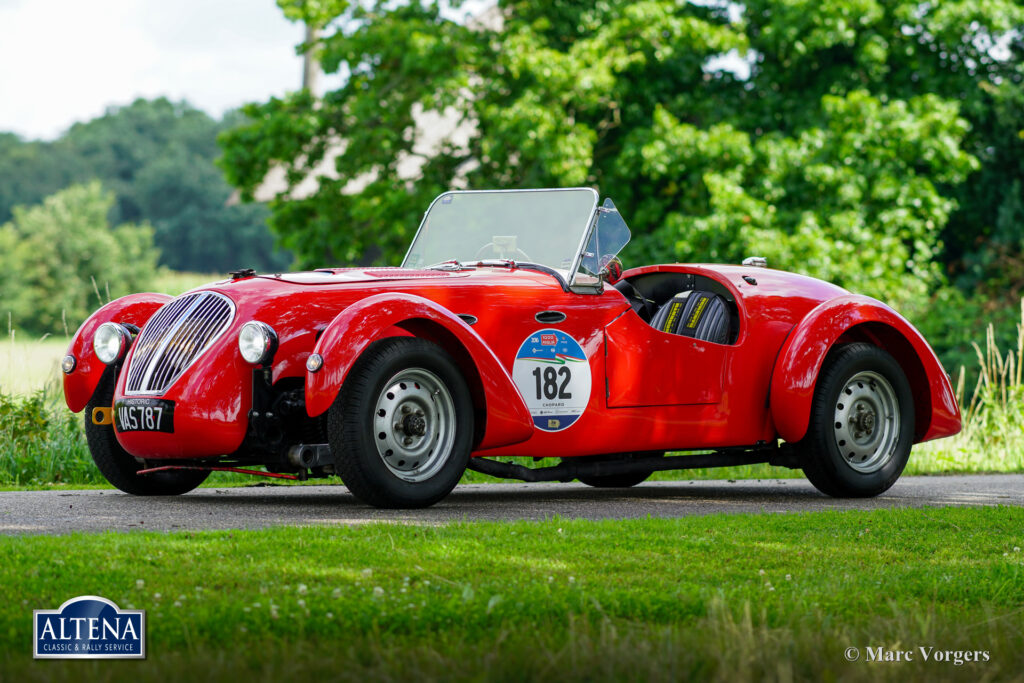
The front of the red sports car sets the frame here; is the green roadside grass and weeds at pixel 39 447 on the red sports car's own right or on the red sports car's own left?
on the red sports car's own right

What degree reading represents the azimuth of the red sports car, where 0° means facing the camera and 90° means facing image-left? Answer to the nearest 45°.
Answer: approximately 45°
